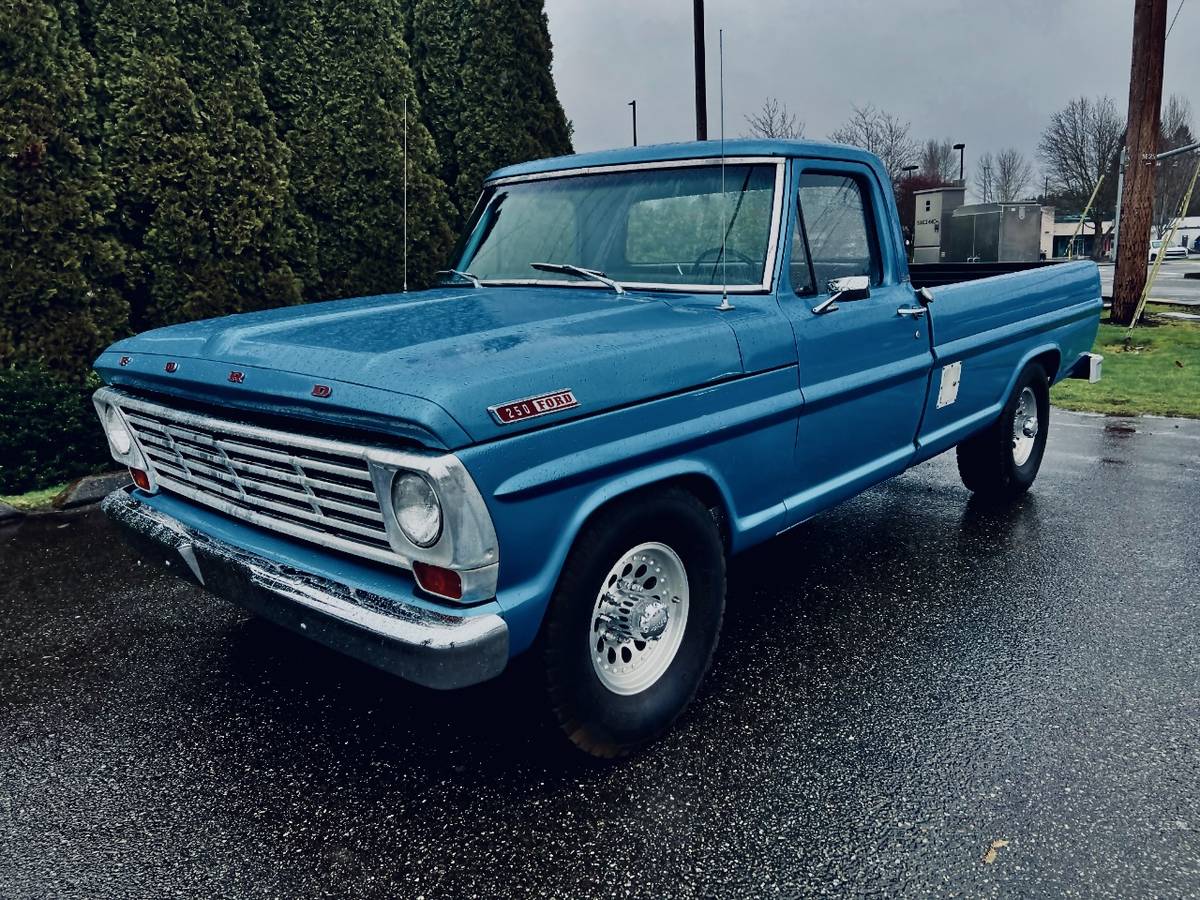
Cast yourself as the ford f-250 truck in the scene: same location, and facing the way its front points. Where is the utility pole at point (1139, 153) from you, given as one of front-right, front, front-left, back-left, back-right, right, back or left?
back

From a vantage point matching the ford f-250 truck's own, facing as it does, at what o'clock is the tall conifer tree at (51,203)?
The tall conifer tree is roughly at 3 o'clock from the ford f-250 truck.

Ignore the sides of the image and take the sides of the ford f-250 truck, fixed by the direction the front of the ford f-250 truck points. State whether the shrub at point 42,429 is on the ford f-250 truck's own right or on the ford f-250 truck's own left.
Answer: on the ford f-250 truck's own right

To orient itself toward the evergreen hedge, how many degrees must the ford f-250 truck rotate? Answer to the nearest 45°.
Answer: approximately 90° to its right

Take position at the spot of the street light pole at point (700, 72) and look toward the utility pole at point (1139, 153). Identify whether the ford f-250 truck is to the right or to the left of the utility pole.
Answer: right

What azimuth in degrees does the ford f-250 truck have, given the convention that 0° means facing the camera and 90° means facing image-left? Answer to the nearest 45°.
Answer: approximately 45°

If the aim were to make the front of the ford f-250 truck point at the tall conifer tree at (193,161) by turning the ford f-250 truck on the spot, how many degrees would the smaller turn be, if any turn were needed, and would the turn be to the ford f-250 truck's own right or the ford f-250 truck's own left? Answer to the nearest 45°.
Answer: approximately 90° to the ford f-250 truck's own right

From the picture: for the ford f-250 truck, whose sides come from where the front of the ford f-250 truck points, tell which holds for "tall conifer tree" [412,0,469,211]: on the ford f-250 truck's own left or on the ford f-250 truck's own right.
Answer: on the ford f-250 truck's own right

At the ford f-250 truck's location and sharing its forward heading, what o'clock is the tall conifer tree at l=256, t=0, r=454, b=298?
The tall conifer tree is roughly at 4 o'clock from the ford f-250 truck.

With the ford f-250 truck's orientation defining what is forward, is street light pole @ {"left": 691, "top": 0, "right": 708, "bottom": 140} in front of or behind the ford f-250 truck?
behind
